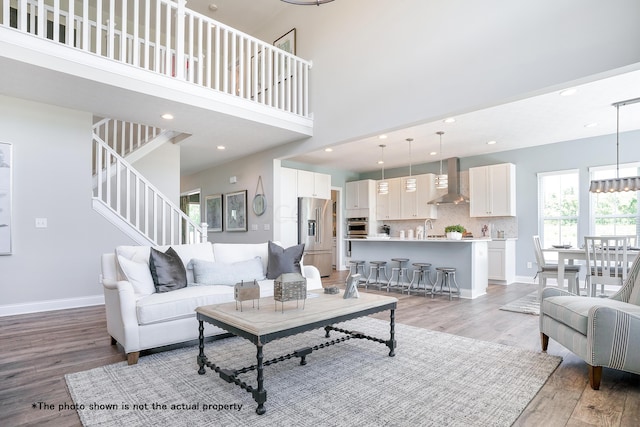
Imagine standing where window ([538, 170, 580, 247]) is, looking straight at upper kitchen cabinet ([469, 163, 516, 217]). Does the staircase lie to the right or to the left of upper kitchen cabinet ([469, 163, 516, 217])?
left

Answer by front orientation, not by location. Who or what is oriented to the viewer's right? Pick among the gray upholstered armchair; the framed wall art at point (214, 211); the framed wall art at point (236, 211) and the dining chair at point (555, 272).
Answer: the dining chair

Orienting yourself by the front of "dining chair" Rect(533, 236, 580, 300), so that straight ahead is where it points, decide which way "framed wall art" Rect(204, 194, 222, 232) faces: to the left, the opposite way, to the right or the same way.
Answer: to the right

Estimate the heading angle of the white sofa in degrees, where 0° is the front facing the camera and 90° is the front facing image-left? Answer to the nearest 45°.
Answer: approximately 315°

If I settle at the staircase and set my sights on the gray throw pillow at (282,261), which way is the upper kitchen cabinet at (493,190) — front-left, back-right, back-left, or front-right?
front-left

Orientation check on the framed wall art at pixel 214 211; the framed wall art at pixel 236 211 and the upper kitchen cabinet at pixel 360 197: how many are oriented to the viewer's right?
0

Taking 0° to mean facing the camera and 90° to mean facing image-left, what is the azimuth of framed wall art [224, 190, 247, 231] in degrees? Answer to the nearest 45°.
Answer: approximately 45°

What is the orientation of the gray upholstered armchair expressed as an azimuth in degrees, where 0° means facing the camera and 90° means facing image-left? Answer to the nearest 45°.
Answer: approximately 45°

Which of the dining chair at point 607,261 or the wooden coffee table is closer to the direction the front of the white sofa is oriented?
the wooden coffee table

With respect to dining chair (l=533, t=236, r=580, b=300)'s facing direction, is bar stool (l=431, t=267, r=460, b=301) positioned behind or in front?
behind

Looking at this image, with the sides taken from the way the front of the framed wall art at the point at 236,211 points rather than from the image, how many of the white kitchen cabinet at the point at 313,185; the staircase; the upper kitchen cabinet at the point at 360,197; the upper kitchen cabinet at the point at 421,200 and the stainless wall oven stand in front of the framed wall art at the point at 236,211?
1

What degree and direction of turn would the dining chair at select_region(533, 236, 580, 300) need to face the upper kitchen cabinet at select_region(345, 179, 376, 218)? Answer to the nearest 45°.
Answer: approximately 135° to its left

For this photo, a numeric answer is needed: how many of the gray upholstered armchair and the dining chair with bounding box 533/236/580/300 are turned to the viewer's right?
1

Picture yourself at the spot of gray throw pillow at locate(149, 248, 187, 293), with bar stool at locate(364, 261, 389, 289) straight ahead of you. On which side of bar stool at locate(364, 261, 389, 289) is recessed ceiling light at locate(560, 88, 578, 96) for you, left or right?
right

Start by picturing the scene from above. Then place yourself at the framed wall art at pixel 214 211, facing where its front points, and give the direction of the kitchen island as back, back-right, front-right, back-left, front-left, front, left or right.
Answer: left

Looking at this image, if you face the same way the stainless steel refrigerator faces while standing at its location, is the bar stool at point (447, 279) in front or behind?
in front

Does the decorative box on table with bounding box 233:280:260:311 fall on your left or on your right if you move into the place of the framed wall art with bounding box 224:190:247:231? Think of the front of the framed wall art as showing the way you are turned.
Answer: on your left

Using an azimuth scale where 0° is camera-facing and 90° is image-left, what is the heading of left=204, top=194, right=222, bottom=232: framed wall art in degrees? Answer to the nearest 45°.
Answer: approximately 45°
